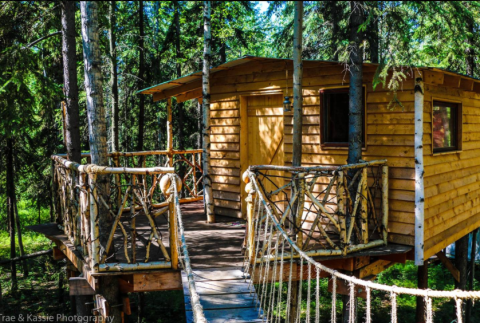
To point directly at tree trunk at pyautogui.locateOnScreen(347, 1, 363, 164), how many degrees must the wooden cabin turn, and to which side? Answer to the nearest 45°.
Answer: approximately 45° to its left

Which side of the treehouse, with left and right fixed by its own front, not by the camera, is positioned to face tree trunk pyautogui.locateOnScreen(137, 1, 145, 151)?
right

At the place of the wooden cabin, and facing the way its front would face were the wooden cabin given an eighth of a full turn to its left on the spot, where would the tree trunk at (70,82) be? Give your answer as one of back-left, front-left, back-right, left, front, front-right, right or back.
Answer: right

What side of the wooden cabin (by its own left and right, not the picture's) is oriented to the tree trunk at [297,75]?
front

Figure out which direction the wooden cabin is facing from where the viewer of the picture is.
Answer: facing the viewer and to the left of the viewer
